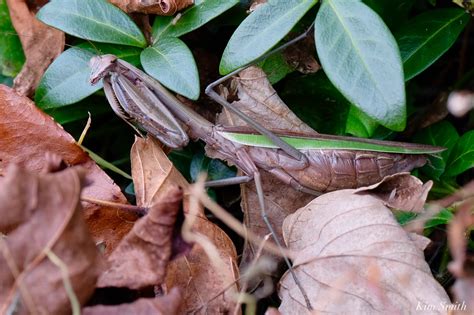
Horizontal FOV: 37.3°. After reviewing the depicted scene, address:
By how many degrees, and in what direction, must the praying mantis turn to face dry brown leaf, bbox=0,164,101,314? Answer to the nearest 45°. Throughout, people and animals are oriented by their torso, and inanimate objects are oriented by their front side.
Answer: approximately 45° to its left

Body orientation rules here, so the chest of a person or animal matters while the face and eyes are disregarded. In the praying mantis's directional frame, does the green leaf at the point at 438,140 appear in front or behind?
behind

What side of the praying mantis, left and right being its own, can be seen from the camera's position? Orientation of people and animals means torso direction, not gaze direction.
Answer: left

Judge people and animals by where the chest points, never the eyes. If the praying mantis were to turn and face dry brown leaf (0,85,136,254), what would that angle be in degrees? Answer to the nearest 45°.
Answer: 0° — it already faces it

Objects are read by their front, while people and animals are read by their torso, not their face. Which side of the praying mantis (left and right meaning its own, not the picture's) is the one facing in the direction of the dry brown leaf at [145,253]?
left
